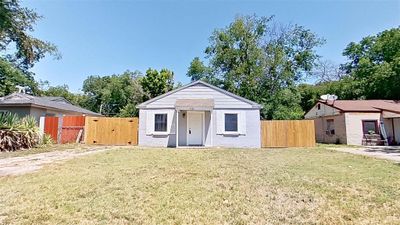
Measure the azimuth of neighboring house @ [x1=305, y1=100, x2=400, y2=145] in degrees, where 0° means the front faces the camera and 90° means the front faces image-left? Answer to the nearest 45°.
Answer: approximately 315°

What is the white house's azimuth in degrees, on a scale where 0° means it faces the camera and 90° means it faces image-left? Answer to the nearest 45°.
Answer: approximately 0°

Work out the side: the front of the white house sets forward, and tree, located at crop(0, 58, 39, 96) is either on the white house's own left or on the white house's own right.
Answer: on the white house's own right

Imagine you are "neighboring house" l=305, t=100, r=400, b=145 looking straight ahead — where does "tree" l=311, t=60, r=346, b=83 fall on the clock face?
The tree is roughly at 7 o'clock from the neighboring house.

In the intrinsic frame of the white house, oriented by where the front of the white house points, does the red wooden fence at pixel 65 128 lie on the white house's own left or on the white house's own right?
on the white house's own right

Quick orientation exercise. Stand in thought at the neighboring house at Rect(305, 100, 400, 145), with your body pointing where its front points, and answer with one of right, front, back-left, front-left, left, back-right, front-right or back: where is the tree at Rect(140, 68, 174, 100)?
back-right

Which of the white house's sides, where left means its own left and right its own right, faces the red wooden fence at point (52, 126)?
right

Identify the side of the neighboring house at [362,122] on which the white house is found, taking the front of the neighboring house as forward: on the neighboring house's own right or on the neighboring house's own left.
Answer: on the neighboring house's own right
